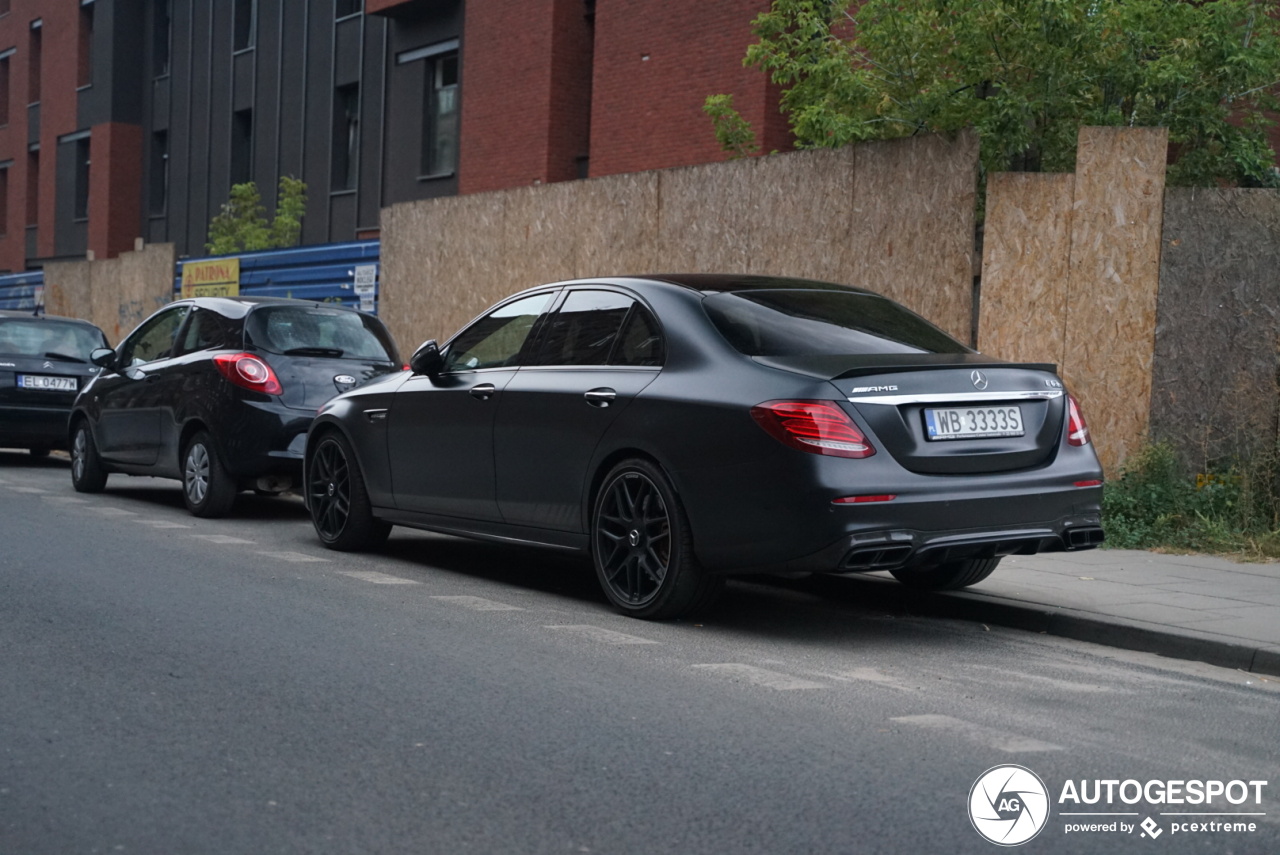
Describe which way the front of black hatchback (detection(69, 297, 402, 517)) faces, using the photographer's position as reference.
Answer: facing away from the viewer and to the left of the viewer

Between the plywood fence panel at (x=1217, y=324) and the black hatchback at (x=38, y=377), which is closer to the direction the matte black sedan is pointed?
the black hatchback

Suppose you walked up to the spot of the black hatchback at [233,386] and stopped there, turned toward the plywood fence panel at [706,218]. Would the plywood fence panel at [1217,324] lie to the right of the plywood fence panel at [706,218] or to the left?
right

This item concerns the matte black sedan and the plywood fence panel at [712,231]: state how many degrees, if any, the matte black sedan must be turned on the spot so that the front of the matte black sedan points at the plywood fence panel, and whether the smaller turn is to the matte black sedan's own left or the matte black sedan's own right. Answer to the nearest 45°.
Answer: approximately 45° to the matte black sedan's own right

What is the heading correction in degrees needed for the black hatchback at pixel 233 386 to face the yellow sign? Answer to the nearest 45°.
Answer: approximately 45° to its right

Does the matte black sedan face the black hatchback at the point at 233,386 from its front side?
yes

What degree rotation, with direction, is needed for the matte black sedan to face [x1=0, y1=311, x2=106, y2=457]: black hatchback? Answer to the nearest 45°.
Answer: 0° — it already faces it

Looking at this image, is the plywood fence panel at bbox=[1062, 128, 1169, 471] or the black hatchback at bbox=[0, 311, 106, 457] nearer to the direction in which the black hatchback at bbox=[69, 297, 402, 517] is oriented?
the black hatchback

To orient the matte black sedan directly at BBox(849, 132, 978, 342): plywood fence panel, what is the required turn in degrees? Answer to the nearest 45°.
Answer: approximately 45° to its right

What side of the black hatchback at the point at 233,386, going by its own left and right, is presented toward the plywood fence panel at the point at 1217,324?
back

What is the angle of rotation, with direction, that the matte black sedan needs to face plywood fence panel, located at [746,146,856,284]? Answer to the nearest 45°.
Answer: approximately 45° to its right

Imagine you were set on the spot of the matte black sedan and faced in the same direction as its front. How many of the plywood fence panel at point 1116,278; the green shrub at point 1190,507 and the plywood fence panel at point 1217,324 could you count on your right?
3

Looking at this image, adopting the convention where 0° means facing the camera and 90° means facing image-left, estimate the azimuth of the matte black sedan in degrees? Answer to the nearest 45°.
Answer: approximately 135°

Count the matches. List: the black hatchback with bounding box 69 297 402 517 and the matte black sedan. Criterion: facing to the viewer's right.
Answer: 0

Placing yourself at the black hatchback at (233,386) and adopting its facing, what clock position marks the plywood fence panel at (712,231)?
The plywood fence panel is roughly at 4 o'clock from the black hatchback.

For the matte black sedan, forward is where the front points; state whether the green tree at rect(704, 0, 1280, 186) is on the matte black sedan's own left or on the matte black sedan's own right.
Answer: on the matte black sedan's own right
